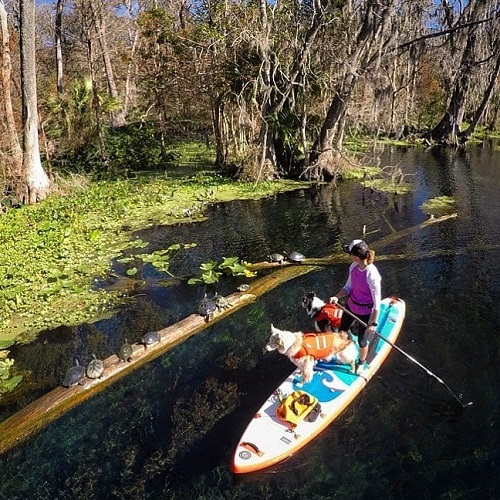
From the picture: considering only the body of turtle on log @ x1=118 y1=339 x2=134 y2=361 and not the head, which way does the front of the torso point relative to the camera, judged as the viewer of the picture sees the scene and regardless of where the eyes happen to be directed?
away from the camera

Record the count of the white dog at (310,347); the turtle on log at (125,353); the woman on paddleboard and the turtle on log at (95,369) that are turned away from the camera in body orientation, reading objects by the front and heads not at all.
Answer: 2

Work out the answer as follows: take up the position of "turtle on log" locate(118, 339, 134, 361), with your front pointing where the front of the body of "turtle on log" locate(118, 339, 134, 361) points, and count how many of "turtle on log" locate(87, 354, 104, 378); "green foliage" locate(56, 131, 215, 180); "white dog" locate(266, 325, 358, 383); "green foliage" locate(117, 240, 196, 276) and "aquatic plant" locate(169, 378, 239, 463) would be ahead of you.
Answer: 2

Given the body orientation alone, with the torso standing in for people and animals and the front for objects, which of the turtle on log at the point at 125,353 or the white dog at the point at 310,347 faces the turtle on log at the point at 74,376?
the white dog

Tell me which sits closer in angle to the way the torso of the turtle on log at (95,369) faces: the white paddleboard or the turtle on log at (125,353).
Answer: the turtle on log

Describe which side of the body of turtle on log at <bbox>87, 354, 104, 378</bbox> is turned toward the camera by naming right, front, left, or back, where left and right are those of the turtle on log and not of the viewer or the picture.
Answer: back

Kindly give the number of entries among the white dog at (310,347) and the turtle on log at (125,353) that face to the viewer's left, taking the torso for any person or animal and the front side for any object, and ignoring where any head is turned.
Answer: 1

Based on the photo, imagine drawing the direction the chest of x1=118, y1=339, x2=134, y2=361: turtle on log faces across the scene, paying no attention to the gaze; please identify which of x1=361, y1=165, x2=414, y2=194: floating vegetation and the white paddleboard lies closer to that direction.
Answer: the floating vegetation

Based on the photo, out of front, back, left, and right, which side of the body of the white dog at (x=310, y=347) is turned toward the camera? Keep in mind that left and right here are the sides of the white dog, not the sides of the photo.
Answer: left

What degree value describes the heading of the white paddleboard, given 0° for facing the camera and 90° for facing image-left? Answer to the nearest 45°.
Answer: approximately 45°

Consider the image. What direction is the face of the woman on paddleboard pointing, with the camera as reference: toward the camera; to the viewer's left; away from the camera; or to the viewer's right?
to the viewer's left

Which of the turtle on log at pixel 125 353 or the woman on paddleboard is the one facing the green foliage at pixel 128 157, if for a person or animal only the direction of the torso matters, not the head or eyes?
the turtle on log
